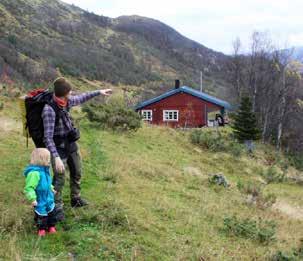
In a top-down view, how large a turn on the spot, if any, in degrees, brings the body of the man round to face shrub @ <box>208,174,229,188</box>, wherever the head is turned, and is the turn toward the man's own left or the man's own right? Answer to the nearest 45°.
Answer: approximately 90° to the man's own left

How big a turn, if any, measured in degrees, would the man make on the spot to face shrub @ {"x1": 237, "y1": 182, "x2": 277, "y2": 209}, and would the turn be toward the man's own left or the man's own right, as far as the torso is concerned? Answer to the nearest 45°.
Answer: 0° — they already face it

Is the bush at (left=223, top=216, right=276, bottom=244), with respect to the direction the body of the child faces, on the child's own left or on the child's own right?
on the child's own left

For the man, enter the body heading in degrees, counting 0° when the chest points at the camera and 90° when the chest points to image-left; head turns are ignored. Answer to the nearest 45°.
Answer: approximately 315°

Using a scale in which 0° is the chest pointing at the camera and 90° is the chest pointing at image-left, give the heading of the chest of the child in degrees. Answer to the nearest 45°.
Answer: approximately 315°

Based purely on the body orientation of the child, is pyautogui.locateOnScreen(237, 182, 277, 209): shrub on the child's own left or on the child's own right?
on the child's own left

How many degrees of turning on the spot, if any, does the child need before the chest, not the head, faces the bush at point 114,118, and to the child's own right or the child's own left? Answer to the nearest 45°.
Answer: approximately 135° to the child's own left
